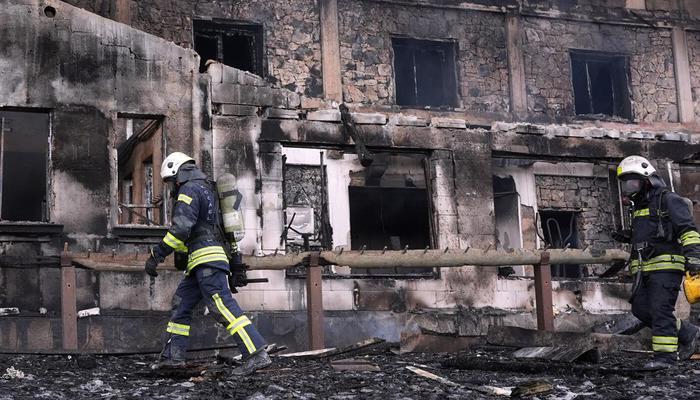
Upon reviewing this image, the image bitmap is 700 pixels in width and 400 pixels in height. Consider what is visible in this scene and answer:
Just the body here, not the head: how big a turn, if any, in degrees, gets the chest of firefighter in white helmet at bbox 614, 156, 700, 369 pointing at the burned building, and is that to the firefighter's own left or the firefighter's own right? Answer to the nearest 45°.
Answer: approximately 90° to the firefighter's own right

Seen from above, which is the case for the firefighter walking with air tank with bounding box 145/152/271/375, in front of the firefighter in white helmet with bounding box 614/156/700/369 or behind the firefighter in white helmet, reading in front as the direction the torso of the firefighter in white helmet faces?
in front

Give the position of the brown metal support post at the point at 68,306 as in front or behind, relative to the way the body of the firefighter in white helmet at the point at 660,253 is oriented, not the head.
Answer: in front

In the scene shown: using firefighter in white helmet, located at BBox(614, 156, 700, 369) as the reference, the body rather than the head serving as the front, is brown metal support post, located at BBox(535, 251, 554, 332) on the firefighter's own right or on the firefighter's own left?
on the firefighter's own right

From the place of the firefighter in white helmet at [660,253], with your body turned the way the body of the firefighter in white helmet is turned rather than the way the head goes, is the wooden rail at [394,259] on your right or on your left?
on your right

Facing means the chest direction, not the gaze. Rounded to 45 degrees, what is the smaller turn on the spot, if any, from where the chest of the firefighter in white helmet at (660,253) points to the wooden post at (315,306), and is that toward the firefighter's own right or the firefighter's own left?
approximately 45° to the firefighter's own right

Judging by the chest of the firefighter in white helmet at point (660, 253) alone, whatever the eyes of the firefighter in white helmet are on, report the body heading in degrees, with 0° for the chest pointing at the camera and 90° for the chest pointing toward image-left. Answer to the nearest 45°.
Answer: approximately 45°
